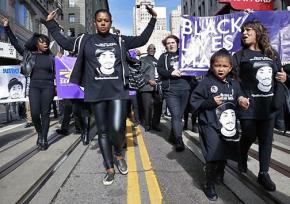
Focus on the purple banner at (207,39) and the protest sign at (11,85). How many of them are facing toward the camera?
2

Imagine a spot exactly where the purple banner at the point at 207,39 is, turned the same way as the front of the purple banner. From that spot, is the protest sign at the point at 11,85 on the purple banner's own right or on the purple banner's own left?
on the purple banner's own right

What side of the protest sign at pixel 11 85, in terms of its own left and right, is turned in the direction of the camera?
front

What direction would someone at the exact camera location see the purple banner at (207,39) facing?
facing the viewer
